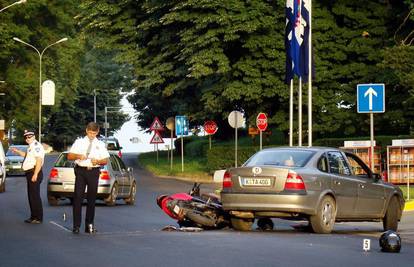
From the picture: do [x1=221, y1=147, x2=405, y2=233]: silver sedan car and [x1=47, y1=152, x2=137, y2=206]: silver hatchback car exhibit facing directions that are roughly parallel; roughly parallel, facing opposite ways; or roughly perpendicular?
roughly parallel

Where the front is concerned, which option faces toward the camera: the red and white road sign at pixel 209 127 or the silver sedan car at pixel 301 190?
the red and white road sign

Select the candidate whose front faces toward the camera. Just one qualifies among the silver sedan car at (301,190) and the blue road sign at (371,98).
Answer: the blue road sign

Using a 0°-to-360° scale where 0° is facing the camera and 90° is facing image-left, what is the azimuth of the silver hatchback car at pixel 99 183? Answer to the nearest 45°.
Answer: approximately 225°

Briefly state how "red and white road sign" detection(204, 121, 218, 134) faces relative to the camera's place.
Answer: facing the viewer

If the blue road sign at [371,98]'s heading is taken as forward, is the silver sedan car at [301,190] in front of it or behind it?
in front

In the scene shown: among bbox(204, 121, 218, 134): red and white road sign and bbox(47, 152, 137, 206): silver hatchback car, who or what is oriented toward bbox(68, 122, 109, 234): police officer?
the red and white road sign

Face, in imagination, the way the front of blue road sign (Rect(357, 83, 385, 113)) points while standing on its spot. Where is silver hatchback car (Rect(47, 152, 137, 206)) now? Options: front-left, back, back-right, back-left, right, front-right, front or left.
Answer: right

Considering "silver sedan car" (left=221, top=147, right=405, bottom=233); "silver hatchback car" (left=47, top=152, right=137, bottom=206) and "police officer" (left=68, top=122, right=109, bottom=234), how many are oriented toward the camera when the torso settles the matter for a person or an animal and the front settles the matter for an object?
1

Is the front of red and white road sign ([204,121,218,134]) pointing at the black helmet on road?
yes

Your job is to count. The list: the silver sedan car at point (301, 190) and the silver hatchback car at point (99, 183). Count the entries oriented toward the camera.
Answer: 0

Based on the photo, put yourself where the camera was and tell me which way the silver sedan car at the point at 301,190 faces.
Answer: facing away from the viewer and to the right of the viewer

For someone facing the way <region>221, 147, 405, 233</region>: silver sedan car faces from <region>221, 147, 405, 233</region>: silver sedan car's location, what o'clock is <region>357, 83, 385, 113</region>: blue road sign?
The blue road sign is roughly at 11 o'clock from the silver sedan car.

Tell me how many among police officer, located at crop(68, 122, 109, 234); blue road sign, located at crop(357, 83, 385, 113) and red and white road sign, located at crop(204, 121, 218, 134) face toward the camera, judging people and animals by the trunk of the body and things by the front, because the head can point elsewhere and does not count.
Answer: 3
